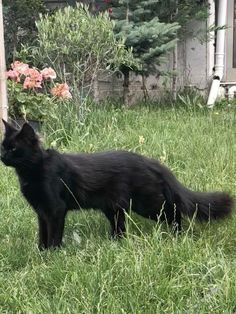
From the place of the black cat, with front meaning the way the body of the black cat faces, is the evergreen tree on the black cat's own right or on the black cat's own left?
on the black cat's own right

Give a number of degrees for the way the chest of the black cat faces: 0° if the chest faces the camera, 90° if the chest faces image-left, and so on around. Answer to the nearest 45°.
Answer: approximately 90°

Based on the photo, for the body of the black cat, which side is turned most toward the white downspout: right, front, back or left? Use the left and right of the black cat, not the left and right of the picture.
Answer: right

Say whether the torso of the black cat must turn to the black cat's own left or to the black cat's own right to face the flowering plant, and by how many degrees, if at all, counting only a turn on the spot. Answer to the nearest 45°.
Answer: approximately 90° to the black cat's own right

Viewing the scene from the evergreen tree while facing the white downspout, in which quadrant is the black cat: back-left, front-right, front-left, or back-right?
back-right

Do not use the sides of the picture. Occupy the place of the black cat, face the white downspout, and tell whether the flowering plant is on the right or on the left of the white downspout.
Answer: left
